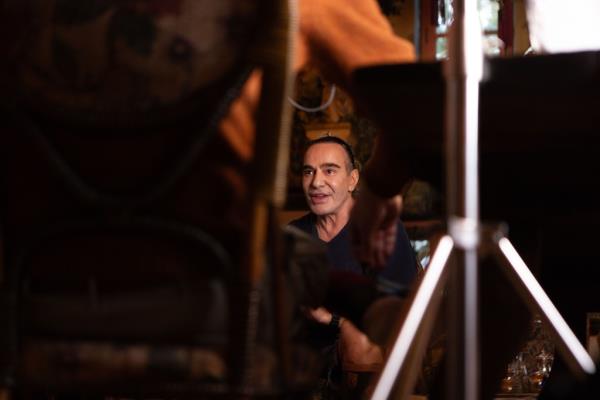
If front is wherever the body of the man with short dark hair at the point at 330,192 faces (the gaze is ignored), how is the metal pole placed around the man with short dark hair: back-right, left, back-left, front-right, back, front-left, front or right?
front-left

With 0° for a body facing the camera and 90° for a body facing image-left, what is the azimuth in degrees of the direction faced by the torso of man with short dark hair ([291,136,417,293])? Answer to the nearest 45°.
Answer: approximately 45°
